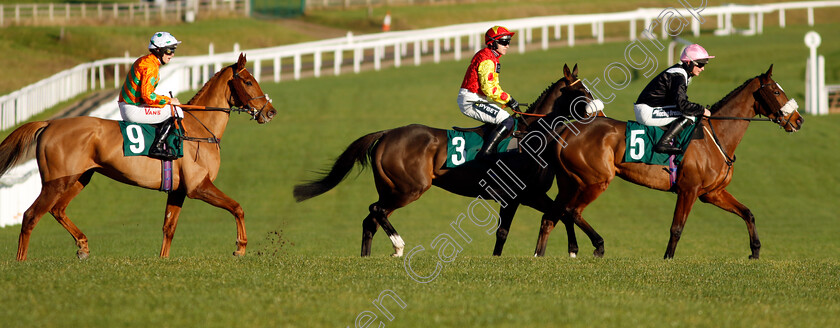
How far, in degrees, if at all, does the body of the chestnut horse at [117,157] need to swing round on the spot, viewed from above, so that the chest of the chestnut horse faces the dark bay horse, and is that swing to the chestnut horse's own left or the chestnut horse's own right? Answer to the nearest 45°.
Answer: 0° — it already faces it

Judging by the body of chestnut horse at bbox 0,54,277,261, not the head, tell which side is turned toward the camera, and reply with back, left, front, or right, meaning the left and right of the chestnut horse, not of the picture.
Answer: right

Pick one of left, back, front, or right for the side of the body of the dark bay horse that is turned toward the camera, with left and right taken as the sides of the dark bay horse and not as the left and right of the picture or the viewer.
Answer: right

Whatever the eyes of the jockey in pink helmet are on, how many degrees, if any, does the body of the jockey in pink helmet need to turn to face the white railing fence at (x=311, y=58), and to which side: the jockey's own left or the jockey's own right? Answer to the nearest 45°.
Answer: approximately 135° to the jockey's own left

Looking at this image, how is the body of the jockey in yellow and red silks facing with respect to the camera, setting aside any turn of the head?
to the viewer's right

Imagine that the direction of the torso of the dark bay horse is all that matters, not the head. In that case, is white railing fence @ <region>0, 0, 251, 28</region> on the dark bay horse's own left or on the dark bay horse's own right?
on the dark bay horse's own left

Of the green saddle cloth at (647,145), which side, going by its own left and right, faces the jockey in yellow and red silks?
back

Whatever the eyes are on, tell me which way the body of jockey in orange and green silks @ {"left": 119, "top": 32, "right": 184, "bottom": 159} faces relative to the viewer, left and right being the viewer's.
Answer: facing to the right of the viewer

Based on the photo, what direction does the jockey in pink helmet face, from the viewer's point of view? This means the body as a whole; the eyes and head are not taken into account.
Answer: to the viewer's right

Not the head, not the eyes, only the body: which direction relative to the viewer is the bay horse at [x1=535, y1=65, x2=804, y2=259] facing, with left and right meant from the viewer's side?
facing to the right of the viewer

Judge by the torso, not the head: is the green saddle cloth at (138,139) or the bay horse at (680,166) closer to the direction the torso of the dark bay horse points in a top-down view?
the bay horse

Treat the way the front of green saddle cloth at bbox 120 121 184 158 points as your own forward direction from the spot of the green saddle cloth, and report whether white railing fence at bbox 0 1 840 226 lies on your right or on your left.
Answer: on your left
